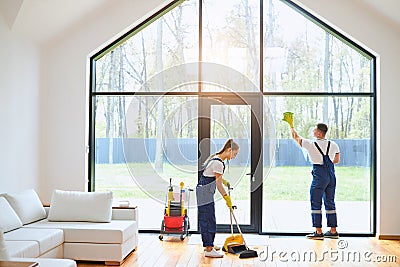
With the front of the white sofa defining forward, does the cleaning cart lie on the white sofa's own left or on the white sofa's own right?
on the white sofa's own left

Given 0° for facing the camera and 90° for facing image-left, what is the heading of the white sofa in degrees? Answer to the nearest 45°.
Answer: approximately 315°

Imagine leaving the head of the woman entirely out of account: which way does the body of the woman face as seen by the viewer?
to the viewer's right

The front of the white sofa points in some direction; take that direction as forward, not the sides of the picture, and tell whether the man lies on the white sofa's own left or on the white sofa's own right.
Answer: on the white sofa's own left

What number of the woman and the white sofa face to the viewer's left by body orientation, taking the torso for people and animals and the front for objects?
0

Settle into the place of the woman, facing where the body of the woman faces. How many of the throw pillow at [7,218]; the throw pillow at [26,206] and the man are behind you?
2

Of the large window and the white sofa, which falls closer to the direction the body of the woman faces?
the large window

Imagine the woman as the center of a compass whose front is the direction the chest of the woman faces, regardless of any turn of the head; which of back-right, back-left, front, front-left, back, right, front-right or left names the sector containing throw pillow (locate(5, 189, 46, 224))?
back

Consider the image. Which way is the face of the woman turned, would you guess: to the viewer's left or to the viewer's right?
to the viewer's right

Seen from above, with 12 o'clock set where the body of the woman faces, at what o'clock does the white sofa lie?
The white sofa is roughly at 6 o'clock from the woman.
